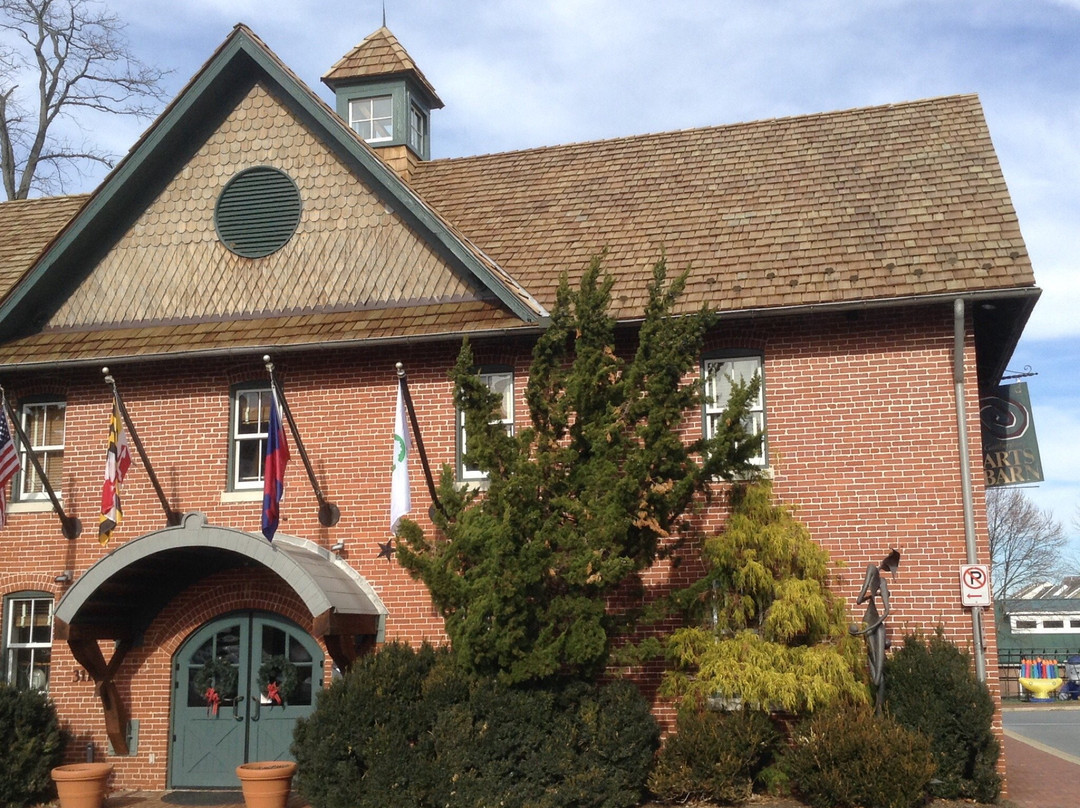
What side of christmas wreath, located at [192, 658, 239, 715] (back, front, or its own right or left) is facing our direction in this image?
front

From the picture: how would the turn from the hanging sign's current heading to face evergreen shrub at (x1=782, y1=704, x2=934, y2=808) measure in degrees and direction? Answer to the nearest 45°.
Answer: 0° — it already faces it

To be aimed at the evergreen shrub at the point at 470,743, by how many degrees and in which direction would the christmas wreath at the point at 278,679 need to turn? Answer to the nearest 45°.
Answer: approximately 45° to its left

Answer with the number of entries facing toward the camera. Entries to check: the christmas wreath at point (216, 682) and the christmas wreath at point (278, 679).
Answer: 2

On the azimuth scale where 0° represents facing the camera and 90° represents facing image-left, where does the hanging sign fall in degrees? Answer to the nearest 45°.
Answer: approximately 0°

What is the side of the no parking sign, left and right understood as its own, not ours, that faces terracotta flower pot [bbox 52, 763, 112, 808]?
right

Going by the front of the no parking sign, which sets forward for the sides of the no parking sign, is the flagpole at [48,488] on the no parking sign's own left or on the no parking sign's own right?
on the no parking sign's own right

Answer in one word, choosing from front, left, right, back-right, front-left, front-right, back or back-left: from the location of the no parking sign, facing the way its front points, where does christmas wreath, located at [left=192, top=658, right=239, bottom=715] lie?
right

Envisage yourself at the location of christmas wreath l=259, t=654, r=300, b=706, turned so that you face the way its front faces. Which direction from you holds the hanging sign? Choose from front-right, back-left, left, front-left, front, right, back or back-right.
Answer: left

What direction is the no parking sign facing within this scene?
toward the camera

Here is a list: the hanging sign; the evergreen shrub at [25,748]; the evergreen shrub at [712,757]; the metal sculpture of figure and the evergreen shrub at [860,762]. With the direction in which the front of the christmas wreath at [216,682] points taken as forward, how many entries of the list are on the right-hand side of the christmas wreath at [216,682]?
1
